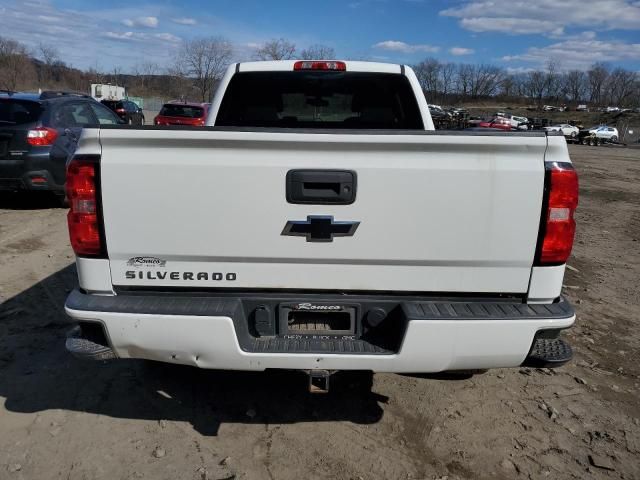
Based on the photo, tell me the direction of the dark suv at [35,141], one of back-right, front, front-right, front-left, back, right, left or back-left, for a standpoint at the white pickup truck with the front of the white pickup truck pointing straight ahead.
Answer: front-left

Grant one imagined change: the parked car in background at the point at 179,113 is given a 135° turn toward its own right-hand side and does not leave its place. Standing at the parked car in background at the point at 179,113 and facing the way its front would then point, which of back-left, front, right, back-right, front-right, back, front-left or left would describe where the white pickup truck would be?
front-right

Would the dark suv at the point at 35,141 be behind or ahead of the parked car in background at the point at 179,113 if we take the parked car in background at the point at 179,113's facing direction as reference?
behind

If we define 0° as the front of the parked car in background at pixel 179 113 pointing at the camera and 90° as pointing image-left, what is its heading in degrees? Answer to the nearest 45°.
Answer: approximately 180°

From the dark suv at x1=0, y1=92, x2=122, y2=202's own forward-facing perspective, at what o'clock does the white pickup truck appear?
The white pickup truck is roughly at 4 o'clock from the dark suv.

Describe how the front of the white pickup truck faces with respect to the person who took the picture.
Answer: facing away from the viewer

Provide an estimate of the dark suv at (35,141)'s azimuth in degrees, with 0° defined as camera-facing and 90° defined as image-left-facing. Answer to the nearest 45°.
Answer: approximately 225°

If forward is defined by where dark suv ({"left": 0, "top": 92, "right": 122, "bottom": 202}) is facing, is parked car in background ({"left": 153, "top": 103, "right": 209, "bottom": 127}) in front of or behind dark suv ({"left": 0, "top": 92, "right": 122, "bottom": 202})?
in front
